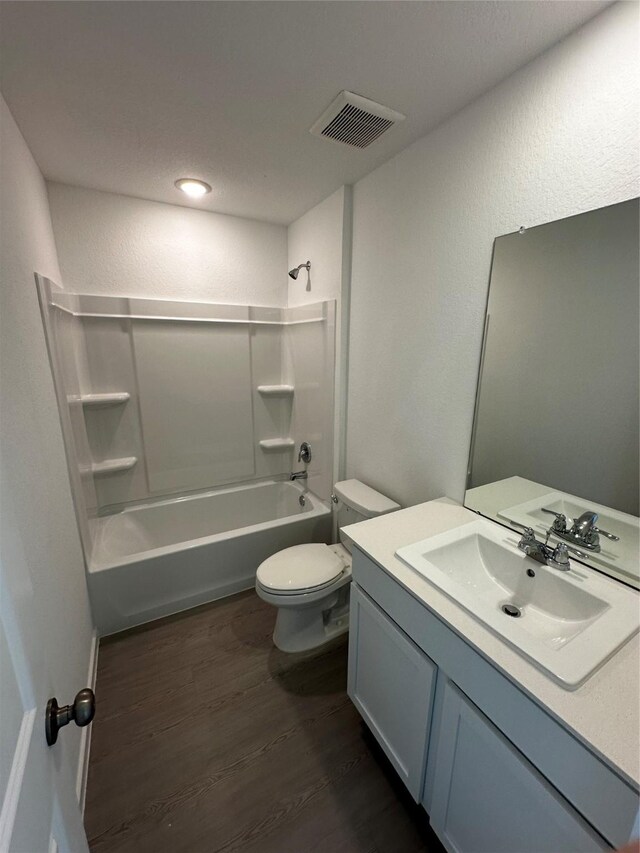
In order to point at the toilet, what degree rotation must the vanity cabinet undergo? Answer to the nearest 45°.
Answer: approximately 90° to its right

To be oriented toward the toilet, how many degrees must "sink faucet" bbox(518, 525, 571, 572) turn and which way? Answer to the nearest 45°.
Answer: approximately 45° to its right

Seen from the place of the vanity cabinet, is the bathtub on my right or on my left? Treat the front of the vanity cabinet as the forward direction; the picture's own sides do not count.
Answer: on my right

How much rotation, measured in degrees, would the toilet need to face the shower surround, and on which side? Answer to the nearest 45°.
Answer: approximately 90° to its right

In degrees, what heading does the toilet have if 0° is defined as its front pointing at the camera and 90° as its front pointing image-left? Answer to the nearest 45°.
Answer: approximately 45°

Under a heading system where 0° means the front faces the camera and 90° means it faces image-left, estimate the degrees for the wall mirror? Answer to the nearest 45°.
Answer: approximately 45°

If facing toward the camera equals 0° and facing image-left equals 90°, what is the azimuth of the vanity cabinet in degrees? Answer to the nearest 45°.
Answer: approximately 45°

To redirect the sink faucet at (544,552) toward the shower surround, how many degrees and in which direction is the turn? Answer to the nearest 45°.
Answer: approximately 45° to its right

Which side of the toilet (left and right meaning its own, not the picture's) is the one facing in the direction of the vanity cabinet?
left
